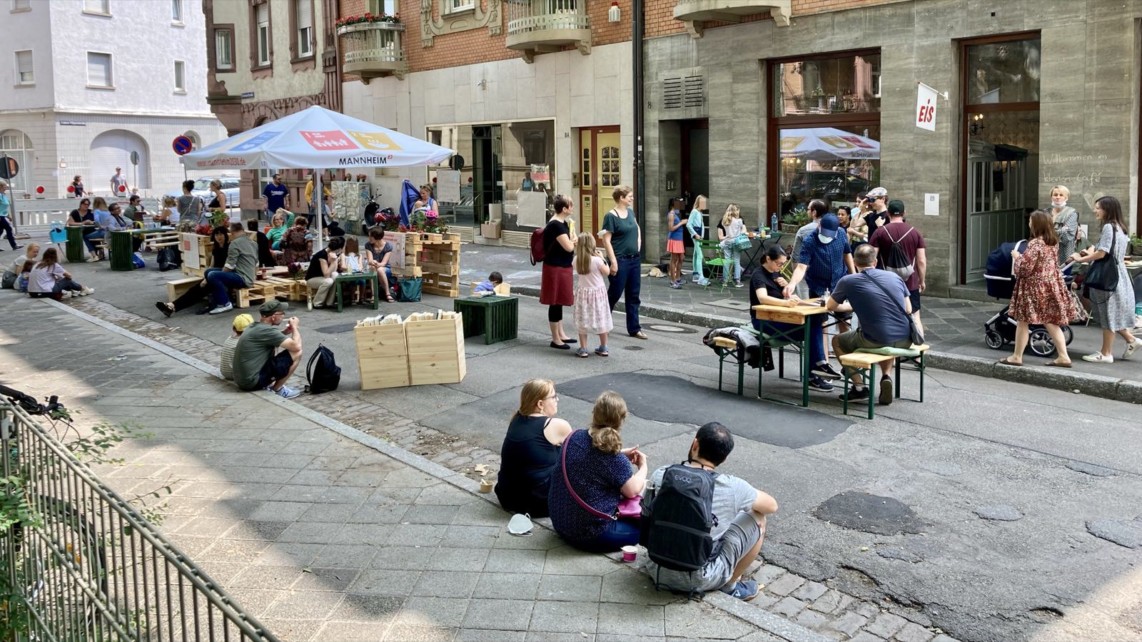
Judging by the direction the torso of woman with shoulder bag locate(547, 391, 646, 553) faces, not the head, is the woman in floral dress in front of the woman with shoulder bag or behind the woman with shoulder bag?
in front

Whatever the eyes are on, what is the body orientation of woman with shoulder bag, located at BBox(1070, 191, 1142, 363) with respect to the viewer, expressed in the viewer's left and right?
facing to the left of the viewer

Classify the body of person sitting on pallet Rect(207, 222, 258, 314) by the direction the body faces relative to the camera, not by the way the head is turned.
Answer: to the viewer's left

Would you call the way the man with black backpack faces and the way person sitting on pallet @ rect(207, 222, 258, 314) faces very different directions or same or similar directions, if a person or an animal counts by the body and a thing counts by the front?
very different directions

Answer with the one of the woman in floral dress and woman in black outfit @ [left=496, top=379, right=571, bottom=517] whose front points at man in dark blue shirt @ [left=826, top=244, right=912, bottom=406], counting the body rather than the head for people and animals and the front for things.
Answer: the woman in black outfit

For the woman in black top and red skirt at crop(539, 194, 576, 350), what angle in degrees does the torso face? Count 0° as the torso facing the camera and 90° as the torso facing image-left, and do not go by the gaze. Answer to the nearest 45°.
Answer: approximately 270°

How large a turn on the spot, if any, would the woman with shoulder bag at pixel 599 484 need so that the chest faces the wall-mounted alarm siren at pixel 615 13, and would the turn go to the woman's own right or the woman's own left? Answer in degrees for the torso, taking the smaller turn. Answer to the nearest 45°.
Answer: approximately 45° to the woman's own left

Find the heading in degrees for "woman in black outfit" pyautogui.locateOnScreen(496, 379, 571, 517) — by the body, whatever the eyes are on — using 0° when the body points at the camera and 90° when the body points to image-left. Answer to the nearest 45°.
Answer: approximately 225°

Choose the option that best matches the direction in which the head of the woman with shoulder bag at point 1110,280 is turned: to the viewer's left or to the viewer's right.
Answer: to the viewer's left

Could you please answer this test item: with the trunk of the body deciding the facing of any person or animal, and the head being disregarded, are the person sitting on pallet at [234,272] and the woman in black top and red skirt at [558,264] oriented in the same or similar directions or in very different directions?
very different directions

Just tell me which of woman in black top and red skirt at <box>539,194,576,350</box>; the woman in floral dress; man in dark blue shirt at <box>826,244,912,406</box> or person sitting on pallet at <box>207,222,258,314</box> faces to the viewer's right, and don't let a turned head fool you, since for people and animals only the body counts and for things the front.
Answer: the woman in black top and red skirt

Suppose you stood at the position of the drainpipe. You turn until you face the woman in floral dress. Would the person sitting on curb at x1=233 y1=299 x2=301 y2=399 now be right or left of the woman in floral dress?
right

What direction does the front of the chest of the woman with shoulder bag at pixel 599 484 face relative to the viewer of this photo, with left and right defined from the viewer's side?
facing away from the viewer and to the right of the viewer

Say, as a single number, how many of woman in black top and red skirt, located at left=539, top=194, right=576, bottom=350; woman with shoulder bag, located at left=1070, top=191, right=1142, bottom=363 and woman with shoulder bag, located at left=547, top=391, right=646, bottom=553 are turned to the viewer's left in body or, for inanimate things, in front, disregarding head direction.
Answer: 1

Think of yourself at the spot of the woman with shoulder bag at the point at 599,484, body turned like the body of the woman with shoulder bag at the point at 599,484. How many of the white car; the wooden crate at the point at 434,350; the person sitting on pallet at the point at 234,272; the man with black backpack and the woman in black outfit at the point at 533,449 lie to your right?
1

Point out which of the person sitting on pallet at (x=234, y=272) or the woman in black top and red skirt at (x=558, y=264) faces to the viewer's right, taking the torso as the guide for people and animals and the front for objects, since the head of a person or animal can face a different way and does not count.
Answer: the woman in black top and red skirt

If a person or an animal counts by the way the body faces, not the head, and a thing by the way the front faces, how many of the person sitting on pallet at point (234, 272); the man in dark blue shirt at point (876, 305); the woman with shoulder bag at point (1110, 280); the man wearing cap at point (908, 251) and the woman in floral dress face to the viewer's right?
0
